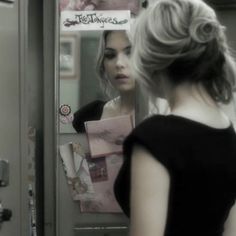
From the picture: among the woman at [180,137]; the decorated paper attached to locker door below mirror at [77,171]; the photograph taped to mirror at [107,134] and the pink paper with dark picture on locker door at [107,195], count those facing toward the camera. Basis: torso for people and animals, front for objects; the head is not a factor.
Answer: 3

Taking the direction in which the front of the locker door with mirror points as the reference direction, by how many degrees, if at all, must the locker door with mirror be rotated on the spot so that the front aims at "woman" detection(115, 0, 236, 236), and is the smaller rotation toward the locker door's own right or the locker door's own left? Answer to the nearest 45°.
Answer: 0° — it already faces them

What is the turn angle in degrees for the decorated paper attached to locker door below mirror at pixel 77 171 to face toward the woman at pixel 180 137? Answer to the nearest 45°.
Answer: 0° — it already faces them

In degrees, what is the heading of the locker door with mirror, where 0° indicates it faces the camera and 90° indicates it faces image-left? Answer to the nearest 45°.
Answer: approximately 0°

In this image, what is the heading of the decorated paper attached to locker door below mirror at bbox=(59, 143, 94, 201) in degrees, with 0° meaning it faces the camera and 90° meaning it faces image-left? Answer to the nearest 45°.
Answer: approximately 0°

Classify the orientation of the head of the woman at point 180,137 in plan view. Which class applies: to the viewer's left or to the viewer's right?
to the viewer's left
